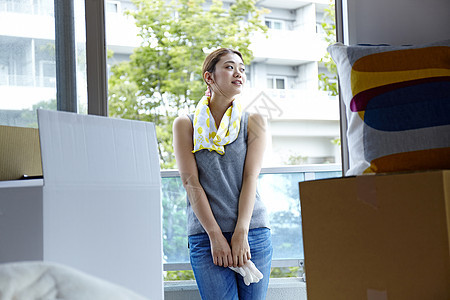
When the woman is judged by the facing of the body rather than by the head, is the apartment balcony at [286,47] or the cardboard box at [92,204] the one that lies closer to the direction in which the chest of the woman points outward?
the cardboard box

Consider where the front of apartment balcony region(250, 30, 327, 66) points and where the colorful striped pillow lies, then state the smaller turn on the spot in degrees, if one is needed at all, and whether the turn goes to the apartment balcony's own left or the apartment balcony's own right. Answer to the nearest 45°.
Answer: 0° — it already faces it

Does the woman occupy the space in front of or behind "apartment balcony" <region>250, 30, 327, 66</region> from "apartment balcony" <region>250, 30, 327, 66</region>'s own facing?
in front

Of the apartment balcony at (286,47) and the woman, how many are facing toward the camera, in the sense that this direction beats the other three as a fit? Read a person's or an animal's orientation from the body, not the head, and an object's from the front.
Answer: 2

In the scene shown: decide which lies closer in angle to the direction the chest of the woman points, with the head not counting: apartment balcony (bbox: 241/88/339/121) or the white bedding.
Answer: the white bedding

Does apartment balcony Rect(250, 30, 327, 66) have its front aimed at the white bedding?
yes

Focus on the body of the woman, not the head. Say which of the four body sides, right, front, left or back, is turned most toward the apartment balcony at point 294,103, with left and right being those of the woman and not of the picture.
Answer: back

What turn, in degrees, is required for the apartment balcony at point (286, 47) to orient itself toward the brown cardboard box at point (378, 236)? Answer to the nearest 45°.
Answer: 0° — it already faces it

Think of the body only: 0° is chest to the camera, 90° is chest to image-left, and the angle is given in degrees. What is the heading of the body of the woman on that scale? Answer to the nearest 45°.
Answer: approximately 0°

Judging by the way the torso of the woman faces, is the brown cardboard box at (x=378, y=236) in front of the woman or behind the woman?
in front

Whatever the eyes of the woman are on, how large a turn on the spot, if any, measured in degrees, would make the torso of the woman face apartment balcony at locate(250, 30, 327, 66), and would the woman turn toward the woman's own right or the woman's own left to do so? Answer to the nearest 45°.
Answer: approximately 180°

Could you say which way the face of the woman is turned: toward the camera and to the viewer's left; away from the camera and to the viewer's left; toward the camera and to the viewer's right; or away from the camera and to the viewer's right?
toward the camera and to the viewer's right

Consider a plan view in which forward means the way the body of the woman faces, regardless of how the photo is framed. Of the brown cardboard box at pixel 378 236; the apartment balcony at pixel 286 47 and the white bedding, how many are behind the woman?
1
